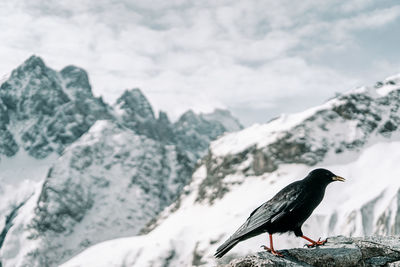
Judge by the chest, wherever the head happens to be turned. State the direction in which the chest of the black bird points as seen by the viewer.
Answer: to the viewer's right
